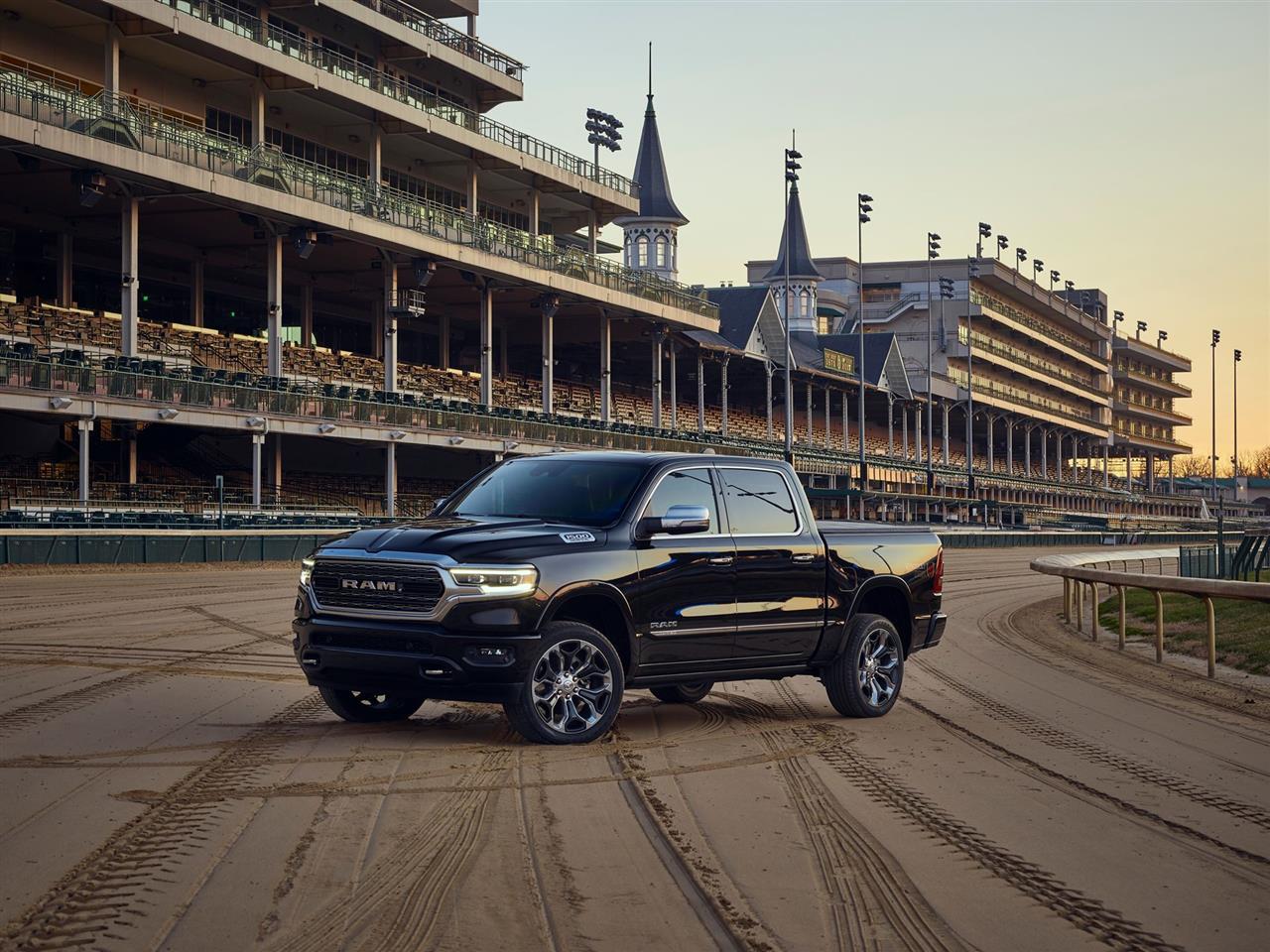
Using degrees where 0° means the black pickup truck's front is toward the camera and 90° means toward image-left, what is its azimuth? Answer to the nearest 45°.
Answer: approximately 45°
